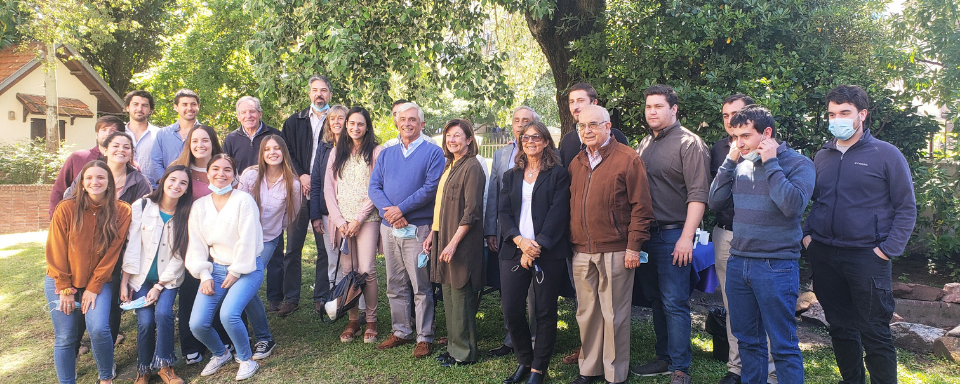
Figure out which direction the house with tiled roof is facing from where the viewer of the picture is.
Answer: facing the viewer and to the right of the viewer

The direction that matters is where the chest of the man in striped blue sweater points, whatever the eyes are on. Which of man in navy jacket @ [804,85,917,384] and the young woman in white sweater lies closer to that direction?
the young woman in white sweater

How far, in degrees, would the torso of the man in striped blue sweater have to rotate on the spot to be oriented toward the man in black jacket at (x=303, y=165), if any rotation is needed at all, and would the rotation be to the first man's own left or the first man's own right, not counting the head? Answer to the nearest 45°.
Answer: approximately 45° to the first man's own right

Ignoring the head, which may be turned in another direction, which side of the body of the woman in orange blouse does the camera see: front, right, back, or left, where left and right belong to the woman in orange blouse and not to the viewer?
front

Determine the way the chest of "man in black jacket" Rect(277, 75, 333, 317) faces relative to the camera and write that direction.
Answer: toward the camera

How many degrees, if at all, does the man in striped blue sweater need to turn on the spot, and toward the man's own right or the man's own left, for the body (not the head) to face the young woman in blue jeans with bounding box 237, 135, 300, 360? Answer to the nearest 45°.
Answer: approximately 45° to the man's own right

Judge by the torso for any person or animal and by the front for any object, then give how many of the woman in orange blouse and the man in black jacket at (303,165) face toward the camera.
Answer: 2

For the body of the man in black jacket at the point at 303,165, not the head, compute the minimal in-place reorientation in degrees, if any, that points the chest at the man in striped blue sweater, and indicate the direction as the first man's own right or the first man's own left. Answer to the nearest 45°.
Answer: approximately 45° to the first man's own left

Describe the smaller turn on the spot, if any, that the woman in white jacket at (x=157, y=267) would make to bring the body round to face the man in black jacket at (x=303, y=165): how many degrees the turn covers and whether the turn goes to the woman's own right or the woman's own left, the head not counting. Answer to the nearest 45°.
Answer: approximately 135° to the woman's own left

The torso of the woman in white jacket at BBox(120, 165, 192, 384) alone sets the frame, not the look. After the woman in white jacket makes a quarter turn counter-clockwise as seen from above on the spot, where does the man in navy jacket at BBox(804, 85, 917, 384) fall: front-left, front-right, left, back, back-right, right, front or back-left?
front-right

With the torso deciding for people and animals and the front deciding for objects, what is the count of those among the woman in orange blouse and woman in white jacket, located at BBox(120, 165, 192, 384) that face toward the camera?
2

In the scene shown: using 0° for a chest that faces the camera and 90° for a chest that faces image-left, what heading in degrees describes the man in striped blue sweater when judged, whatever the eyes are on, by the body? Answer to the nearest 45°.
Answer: approximately 45°

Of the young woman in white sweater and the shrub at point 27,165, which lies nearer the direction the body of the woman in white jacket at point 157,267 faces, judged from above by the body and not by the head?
the young woman in white sweater
